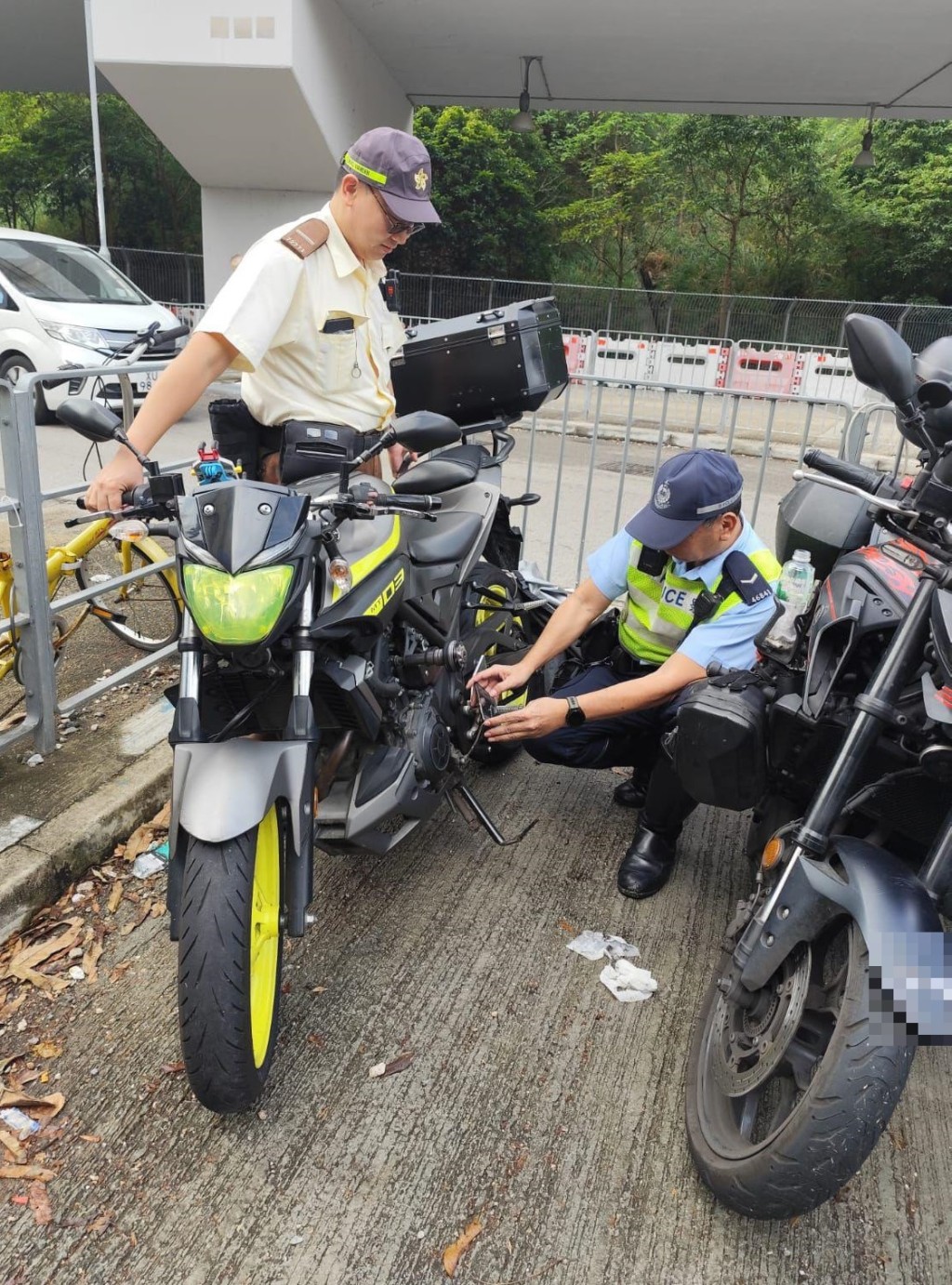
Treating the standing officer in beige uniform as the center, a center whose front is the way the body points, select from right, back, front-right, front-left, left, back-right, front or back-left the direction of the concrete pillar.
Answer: back-left

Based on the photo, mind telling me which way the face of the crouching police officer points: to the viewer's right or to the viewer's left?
to the viewer's left

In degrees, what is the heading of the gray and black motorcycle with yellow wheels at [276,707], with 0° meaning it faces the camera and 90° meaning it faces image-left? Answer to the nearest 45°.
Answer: approximately 45°

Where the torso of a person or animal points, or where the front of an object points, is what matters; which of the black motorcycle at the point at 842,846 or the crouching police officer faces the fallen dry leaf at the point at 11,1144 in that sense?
the crouching police officer

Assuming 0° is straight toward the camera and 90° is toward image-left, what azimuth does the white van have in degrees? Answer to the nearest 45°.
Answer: approximately 315°

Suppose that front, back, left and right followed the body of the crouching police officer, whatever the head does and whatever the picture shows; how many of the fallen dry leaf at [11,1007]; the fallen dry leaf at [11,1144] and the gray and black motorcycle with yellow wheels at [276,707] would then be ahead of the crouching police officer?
3

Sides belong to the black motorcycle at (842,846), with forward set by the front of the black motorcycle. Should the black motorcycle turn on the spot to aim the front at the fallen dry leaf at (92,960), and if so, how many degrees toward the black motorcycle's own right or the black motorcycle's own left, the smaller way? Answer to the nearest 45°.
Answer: approximately 135° to the black motorcycle's own right

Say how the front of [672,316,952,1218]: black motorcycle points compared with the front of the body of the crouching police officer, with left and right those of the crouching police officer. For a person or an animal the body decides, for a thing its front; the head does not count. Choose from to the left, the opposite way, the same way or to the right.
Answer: to the left

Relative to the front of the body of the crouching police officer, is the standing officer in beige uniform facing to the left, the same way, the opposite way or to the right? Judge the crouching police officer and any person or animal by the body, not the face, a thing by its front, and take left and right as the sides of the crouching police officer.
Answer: to the left

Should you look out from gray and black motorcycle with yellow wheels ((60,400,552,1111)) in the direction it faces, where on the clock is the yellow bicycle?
The yellow bicycle is roughly at 4 o'clock from the gray and black motorcycle with yellow wheels.

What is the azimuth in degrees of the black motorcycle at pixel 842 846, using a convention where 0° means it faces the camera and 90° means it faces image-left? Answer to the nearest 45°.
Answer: approximately 315°
